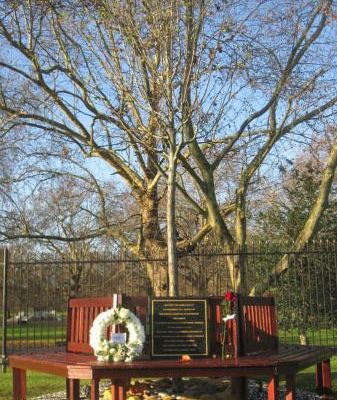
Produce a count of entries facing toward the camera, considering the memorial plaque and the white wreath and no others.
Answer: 2

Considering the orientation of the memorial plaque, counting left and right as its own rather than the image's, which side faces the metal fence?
back

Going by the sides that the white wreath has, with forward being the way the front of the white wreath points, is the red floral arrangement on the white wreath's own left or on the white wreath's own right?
on the white wreath's own left

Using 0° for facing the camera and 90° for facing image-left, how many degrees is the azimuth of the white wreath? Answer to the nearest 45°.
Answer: approximately 0°

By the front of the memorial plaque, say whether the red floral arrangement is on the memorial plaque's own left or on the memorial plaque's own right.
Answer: on the memorial plaque's own left

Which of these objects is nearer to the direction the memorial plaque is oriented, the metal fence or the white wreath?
the white wreath

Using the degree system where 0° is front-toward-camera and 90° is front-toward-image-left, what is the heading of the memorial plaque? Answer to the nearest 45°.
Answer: approximately 0°

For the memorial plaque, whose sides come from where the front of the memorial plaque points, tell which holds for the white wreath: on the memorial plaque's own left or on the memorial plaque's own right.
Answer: on the memorial plaque's own right

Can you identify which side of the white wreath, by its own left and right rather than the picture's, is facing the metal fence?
back
